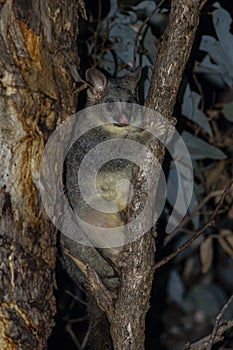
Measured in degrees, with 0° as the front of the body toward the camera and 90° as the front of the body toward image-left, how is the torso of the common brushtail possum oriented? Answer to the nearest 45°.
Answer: approximately 315°

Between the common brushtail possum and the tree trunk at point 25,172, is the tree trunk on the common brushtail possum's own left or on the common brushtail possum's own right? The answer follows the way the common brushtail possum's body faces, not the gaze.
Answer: on the common brushtail possum's own right

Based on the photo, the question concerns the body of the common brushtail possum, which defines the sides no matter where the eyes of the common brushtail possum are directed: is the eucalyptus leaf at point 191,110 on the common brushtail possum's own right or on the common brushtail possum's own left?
on the common brushtail possum's own left

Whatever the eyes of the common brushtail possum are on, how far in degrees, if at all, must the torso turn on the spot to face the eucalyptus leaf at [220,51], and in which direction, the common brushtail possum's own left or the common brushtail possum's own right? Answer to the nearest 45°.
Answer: approximately 90° to the common brushtail possum's own left

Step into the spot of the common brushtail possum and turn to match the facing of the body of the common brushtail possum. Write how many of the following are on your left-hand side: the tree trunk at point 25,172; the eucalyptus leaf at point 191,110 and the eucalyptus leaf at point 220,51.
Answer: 2

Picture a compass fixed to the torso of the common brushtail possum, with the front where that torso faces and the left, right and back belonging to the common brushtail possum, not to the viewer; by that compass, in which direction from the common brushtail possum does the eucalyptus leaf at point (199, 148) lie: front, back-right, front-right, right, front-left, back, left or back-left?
left

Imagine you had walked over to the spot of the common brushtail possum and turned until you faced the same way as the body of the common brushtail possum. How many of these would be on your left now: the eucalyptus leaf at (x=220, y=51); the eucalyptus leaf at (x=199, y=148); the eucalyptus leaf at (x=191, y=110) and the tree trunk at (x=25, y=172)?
3
